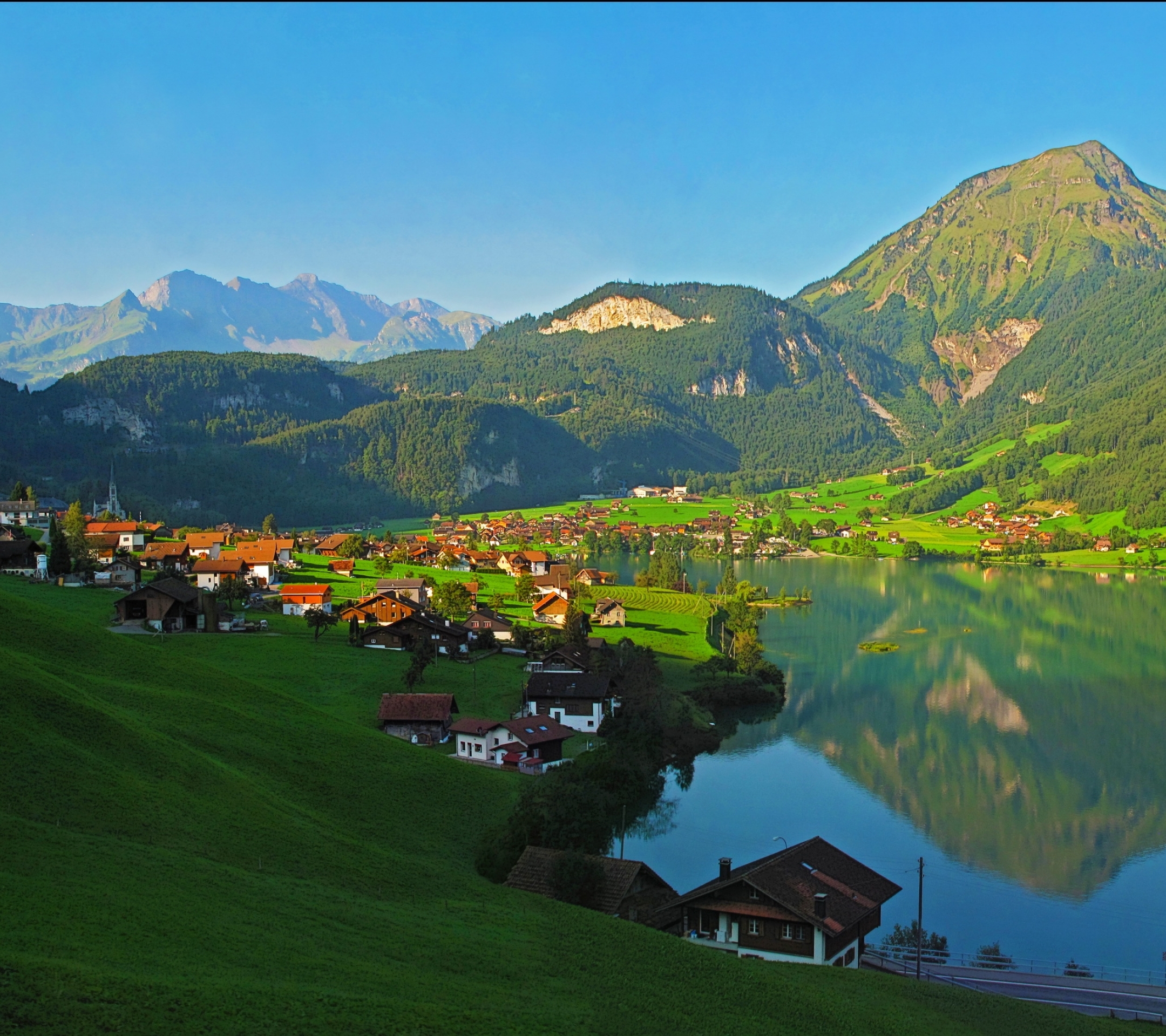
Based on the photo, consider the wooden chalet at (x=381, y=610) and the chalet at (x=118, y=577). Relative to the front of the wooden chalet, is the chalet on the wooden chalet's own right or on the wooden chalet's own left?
on the wooden chalet's own right

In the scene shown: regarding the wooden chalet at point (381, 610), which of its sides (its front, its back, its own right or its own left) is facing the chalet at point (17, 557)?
right

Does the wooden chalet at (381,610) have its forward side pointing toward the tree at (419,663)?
yes

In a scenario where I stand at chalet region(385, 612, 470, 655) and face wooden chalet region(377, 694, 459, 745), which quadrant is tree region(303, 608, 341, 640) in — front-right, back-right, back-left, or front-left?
back-right

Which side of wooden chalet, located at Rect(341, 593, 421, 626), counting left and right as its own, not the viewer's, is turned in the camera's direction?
front

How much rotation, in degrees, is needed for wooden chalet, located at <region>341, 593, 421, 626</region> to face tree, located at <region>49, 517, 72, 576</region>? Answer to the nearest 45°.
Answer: approximately 90° to its right

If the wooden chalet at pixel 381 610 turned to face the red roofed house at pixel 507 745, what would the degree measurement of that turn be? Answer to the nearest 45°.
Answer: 0° — it already faces it

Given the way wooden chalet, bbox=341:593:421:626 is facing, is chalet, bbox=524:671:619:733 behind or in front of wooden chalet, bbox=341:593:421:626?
in front

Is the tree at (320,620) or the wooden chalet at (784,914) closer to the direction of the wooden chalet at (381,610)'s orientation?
the wooden chalet

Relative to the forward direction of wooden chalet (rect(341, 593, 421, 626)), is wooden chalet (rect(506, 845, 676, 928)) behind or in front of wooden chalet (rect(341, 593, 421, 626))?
in front

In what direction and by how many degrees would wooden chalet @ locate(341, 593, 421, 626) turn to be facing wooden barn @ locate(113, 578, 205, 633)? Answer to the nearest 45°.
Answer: approximately 45° to its right

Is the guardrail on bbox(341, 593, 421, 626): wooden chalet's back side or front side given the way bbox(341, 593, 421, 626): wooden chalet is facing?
on the front side

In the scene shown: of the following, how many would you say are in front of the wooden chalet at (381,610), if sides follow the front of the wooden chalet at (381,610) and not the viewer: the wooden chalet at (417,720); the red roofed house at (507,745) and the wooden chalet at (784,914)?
3

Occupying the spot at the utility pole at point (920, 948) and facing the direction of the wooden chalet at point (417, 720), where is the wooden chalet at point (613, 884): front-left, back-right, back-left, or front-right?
front-left

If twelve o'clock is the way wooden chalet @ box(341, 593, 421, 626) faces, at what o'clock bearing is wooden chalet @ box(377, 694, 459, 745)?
wooden chalet @ box(377, 694, 459, 745) is roughly at 12 o'clock from wooden chalet @ box(341, 593, 421, 626).

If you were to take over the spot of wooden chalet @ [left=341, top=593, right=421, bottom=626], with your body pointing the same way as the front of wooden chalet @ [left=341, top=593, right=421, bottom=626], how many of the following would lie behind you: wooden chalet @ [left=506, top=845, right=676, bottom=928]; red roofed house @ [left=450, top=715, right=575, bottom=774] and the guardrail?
0
